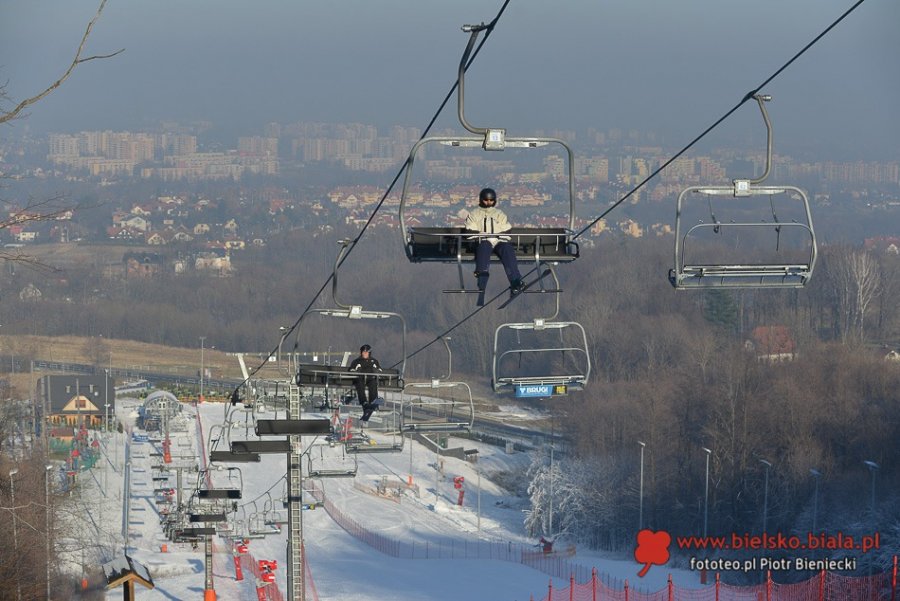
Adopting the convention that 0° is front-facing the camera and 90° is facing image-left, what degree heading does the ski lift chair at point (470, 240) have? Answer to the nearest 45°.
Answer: approximately 0°

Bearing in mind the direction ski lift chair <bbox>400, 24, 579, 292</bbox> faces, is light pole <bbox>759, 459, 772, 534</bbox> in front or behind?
behind

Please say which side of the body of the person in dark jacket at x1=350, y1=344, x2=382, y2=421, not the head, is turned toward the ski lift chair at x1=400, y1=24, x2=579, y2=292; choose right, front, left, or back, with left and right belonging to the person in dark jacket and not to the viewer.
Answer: front

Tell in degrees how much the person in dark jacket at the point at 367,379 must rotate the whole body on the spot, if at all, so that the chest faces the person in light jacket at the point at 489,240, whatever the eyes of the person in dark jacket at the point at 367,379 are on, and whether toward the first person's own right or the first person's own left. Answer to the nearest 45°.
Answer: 0° — they already face them

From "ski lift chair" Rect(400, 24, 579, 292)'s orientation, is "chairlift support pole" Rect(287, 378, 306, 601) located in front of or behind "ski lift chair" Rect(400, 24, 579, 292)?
behind

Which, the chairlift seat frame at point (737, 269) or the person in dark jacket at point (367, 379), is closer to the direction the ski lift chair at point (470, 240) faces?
the chairlift seat frame

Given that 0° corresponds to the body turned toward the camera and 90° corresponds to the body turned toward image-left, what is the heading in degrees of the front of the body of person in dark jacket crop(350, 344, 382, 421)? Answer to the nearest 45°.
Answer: approximately 0°

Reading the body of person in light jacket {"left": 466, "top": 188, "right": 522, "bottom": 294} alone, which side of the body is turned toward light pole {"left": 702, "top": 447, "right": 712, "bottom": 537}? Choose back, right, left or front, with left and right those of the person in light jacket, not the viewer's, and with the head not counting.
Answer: back

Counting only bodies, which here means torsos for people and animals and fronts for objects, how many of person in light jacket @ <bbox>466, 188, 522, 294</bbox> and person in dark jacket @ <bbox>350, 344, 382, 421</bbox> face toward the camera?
2

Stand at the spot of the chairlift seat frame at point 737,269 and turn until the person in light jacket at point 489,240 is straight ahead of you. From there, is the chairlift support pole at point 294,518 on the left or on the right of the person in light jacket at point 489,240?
right
